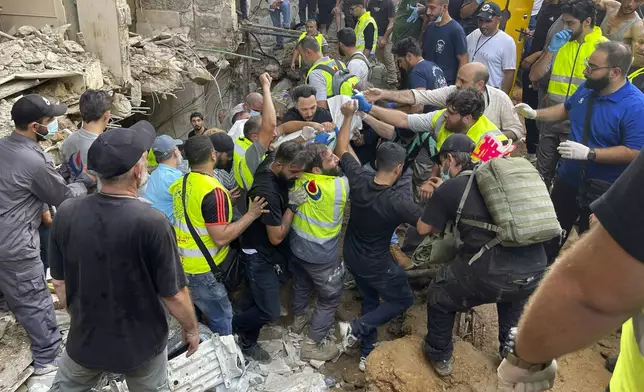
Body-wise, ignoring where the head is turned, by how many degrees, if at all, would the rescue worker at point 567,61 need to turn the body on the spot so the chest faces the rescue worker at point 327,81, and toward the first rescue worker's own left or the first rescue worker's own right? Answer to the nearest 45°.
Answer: approximately 90° to the first rescue worker's own right

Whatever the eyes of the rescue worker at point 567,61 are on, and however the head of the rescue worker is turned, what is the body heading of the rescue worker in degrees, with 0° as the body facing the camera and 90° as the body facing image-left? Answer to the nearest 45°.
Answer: approximately 45°

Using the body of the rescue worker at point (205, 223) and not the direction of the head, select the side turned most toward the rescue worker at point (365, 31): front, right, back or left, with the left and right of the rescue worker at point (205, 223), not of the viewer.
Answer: front

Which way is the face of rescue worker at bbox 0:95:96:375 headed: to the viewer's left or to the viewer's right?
to the viewer's right

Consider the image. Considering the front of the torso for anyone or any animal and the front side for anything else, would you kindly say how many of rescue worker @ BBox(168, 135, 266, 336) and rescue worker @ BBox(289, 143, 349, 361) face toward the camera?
0

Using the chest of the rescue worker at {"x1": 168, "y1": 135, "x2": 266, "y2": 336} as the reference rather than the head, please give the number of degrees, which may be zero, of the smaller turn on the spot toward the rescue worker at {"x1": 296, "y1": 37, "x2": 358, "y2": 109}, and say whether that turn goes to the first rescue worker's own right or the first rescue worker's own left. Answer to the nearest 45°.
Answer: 0° — they already face them

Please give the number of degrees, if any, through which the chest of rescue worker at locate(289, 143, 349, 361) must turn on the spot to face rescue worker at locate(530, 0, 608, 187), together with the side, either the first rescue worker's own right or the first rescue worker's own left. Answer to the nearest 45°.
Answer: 0° — they already face them

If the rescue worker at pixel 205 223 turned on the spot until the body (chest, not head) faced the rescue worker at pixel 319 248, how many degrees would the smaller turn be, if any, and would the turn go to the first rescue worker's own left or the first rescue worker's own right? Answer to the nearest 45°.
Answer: approximately 45° to the first rescue worker's own right

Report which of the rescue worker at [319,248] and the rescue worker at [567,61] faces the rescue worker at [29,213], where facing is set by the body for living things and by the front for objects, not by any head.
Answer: the rescue worker at [567,61]

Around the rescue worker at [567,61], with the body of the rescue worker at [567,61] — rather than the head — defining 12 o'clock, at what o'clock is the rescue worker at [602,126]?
the rescue worker at [602,126] is roughly at 10 o'clock from the rescue worker at [567,61].

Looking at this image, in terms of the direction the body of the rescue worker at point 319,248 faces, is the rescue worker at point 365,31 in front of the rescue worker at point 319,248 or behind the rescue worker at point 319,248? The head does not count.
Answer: in front

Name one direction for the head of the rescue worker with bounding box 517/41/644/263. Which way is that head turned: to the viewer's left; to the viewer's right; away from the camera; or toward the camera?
to the viewer's left

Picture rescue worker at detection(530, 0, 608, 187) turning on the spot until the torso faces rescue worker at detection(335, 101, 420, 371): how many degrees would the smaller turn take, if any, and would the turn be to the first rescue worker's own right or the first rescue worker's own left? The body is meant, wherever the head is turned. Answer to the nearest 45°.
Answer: approximately 45° to the first rescue worker's own left

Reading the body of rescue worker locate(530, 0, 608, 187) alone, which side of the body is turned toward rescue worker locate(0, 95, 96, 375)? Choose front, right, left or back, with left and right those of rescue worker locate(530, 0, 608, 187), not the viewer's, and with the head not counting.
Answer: front

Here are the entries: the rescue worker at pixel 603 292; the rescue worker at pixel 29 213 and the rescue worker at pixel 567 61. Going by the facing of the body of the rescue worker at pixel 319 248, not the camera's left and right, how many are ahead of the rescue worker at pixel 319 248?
1

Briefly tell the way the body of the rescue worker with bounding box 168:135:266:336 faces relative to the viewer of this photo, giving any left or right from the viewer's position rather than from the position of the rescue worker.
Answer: facing away from the viewer and to the right of the viewer
